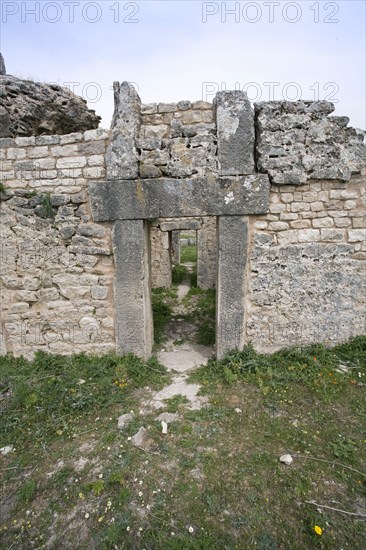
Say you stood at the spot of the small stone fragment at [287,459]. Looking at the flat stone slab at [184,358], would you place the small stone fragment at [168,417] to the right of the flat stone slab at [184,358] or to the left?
left

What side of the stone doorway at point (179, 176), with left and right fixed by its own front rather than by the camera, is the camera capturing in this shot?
front
